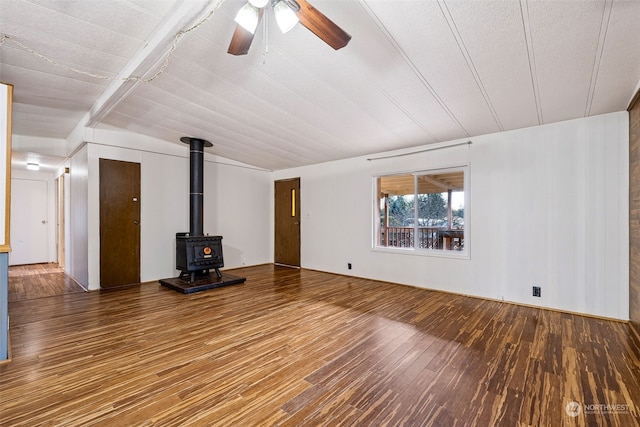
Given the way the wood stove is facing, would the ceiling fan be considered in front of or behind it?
in front

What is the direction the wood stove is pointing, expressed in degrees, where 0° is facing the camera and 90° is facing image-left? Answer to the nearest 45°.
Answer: approximately 315°

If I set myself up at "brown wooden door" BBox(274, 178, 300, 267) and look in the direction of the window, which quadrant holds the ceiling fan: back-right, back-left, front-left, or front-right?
front-right

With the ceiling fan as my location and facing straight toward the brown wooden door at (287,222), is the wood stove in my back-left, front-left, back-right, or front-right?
front-left

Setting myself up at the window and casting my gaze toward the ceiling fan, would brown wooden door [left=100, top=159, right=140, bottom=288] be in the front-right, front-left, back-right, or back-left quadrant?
front-right

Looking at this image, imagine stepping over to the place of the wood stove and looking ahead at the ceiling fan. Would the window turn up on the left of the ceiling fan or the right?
left

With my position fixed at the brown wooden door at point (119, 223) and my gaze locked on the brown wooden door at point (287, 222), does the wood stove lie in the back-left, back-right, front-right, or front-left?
front-right

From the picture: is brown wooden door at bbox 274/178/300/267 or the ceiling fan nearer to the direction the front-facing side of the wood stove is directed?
the ceiling fan

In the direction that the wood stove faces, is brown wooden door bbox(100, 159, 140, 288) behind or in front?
behind

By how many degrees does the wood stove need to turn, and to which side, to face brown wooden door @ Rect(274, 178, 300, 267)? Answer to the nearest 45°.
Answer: approximately 90° to its left

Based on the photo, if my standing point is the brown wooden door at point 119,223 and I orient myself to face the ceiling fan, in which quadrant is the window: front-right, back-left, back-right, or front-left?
front-left

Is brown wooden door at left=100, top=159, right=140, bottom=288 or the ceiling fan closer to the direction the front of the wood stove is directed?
the ceiling fan
